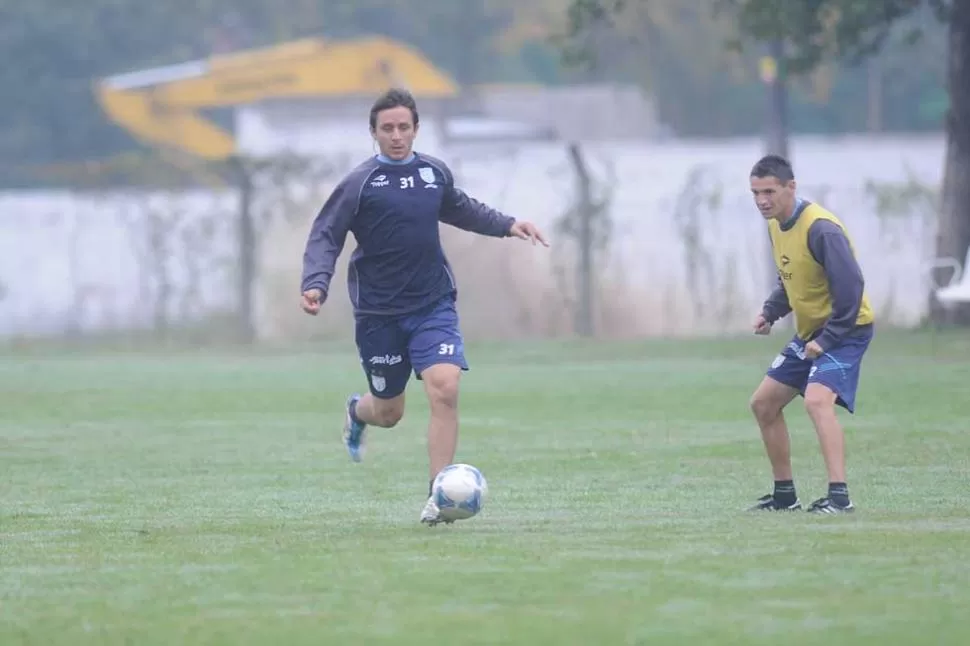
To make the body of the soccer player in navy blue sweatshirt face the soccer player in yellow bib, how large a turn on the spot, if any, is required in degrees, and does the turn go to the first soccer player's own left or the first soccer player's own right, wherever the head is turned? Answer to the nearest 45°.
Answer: approximately 90° to the first soccer player's own left

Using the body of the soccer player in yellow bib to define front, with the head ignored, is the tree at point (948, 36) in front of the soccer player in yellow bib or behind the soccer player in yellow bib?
behind

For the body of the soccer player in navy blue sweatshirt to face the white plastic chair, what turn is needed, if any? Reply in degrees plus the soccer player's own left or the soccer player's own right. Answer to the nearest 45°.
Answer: approximately 135° to the soccer player's own left

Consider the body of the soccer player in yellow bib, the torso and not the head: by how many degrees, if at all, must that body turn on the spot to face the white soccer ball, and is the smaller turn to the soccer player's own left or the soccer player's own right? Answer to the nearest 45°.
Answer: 0° — they already face it

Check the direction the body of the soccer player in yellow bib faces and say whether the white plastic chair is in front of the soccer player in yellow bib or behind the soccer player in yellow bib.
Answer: behind

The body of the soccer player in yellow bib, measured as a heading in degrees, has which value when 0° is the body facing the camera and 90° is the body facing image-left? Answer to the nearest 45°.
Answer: approximately 45°
